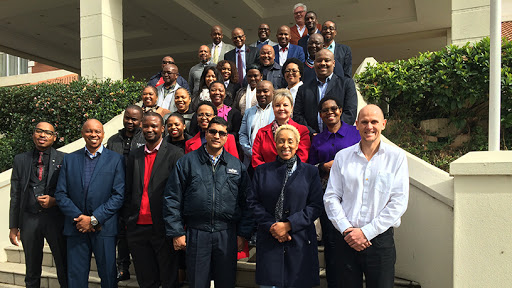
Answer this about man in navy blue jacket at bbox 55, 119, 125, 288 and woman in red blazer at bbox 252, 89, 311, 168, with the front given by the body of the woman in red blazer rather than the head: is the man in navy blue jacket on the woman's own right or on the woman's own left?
on the woman's own right

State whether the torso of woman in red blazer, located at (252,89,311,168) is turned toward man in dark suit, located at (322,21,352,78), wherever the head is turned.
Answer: no

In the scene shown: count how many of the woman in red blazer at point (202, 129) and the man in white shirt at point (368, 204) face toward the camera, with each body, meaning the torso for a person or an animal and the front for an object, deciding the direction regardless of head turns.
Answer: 2

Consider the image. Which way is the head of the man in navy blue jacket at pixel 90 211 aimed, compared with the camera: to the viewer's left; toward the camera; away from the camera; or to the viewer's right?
toward the camera

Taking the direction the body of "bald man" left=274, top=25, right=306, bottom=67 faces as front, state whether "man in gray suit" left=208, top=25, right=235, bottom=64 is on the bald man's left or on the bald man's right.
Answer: on the bald man's right

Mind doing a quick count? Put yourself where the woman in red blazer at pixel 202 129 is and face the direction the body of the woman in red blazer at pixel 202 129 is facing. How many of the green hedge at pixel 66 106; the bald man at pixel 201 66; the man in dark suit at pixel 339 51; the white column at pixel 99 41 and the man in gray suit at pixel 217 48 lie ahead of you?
0

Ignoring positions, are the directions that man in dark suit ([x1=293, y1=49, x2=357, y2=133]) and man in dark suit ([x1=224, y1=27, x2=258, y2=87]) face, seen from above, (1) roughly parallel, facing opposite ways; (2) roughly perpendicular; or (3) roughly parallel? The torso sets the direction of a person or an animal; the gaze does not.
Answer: roughly parallel

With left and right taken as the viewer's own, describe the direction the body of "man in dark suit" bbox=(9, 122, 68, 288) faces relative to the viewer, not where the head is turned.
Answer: facing the viewer

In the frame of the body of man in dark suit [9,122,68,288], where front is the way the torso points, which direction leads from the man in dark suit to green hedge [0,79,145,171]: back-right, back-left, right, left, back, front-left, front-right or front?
back

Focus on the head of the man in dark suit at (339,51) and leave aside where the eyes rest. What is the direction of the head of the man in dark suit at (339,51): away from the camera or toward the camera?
toward the camera

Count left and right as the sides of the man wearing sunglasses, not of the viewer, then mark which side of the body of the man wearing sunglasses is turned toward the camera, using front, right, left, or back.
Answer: front

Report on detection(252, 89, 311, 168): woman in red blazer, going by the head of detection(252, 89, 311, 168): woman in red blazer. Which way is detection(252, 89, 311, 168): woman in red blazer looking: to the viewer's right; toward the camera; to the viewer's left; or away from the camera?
toward the camera

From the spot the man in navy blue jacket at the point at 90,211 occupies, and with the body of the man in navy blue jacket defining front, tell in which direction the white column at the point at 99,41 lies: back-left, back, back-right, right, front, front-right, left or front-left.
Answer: back

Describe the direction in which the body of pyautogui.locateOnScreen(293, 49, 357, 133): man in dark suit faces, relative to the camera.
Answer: toward the camera

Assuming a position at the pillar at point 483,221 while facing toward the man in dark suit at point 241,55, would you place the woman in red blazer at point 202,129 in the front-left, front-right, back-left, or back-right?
front-left

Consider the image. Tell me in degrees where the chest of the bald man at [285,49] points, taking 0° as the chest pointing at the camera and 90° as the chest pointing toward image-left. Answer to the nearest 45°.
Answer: approximately 0°
